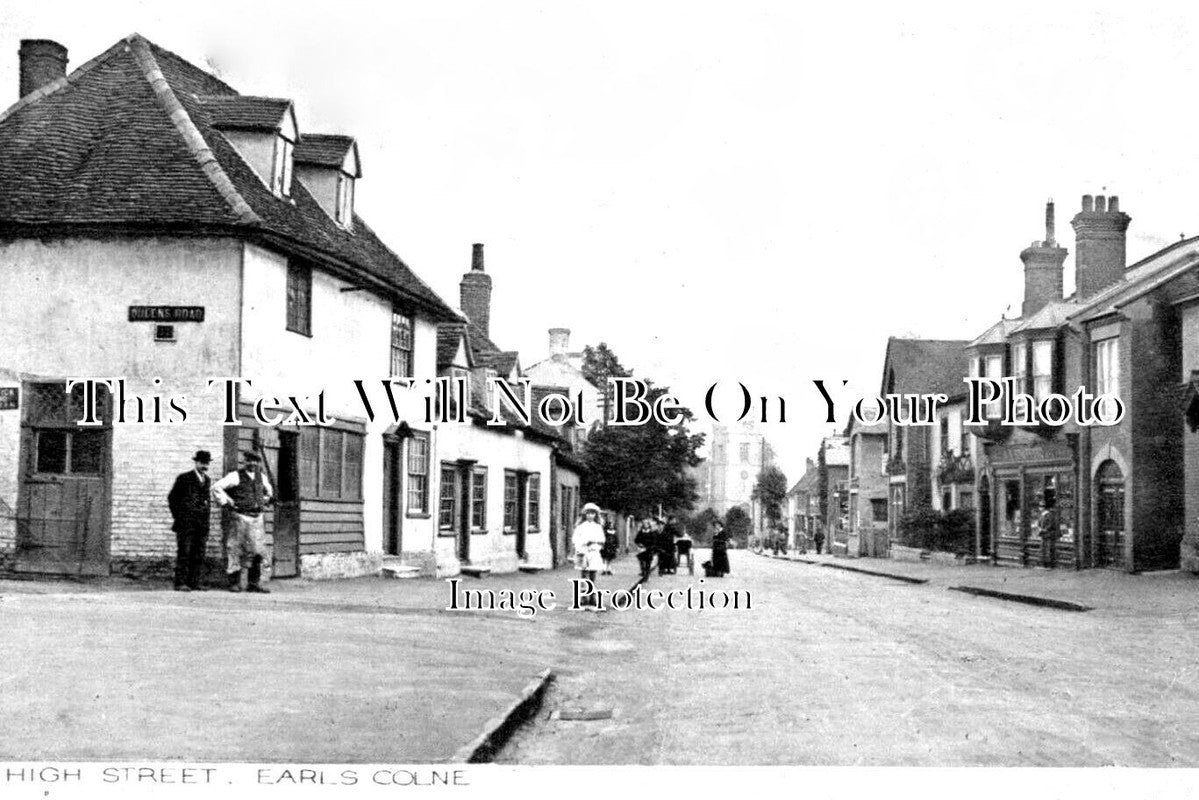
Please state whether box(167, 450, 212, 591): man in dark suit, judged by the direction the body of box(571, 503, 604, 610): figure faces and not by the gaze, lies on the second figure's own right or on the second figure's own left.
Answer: on the second figure's own right

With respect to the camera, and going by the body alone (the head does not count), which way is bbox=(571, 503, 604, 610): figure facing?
toward the camera

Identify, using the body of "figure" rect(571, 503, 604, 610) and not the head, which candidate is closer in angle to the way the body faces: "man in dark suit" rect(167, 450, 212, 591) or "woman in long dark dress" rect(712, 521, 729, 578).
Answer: the man in dark suit

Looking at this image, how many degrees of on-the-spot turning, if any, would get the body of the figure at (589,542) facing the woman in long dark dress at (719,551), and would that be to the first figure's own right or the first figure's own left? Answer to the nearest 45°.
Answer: approximately 180°
